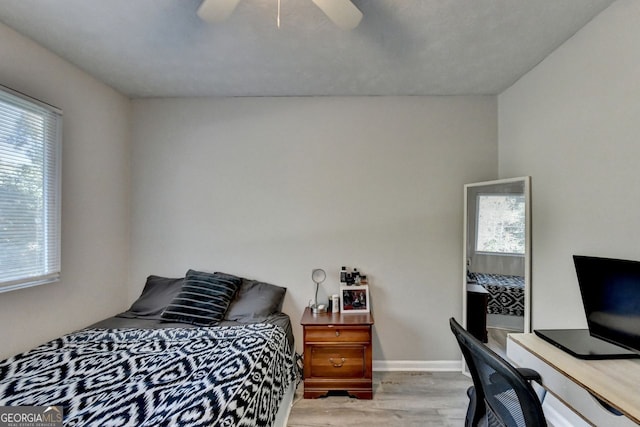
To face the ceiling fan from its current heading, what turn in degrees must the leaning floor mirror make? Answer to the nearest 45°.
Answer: approximately 45° to its left

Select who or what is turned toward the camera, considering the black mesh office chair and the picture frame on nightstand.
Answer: the picture frame on nightstand

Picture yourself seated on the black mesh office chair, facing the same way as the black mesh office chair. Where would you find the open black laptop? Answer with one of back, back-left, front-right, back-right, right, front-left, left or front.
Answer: front

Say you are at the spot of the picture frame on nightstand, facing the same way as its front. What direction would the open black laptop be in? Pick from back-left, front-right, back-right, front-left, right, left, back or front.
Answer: front-left

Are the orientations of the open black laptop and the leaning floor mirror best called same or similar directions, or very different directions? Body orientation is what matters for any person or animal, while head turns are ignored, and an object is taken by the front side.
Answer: same or similar directions

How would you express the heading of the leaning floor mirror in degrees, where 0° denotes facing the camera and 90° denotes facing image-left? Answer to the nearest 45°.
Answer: approximately 45°

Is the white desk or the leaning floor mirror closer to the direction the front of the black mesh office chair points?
the white desk

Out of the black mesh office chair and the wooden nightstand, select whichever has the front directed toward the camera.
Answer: the wooden nightstand

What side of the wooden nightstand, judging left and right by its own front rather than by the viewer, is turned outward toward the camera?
front

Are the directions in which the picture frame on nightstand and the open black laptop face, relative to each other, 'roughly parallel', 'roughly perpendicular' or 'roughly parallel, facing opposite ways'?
roughly perpendicular

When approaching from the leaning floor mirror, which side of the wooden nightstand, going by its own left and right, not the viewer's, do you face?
left

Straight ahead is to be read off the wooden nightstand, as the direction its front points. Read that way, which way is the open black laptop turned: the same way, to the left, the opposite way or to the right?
to the right

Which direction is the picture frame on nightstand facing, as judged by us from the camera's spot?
facing the viewer

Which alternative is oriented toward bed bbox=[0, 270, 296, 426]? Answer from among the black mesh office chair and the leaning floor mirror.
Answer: the leaning floor mirror

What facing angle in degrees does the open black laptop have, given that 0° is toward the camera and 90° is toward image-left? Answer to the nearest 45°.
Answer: approximately 45°

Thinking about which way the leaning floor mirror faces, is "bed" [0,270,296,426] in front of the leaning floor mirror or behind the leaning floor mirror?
in front

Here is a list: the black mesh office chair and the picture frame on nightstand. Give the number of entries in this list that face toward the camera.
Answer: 1

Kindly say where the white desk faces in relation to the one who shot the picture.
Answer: facing the viewer and to the left of the viewer
